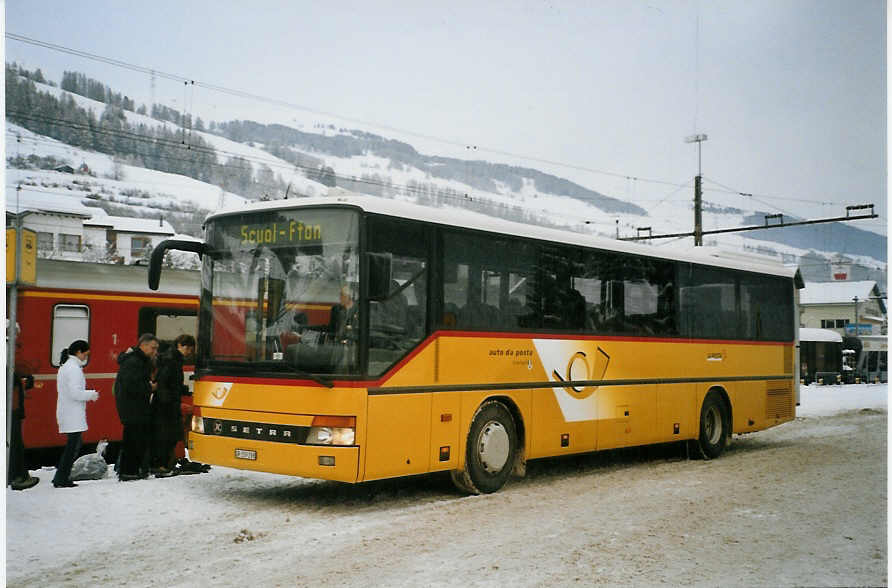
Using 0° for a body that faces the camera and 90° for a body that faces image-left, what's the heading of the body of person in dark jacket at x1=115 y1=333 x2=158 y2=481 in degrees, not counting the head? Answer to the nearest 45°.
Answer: approximately 270°

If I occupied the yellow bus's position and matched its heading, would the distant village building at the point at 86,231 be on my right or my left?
on my right

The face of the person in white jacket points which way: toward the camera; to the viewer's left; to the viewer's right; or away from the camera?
to the viewer's right

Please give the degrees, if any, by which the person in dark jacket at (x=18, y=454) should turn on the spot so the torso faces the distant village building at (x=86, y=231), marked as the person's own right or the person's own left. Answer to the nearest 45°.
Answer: approximately 90° to the person's own left

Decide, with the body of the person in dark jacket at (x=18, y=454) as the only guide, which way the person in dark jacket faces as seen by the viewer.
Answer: to the viewer's right

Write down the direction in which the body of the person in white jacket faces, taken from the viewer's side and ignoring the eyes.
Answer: to the viewer's right

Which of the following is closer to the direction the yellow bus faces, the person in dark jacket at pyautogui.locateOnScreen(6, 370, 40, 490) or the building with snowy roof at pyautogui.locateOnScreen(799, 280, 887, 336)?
the person in dark jacket

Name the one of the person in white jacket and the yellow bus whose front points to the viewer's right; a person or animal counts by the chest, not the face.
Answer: the person in white jacket

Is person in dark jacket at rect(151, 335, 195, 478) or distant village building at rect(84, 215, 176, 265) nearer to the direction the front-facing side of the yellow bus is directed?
the person in dark jacket

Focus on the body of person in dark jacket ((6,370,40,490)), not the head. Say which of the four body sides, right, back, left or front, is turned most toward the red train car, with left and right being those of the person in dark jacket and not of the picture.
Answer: left
